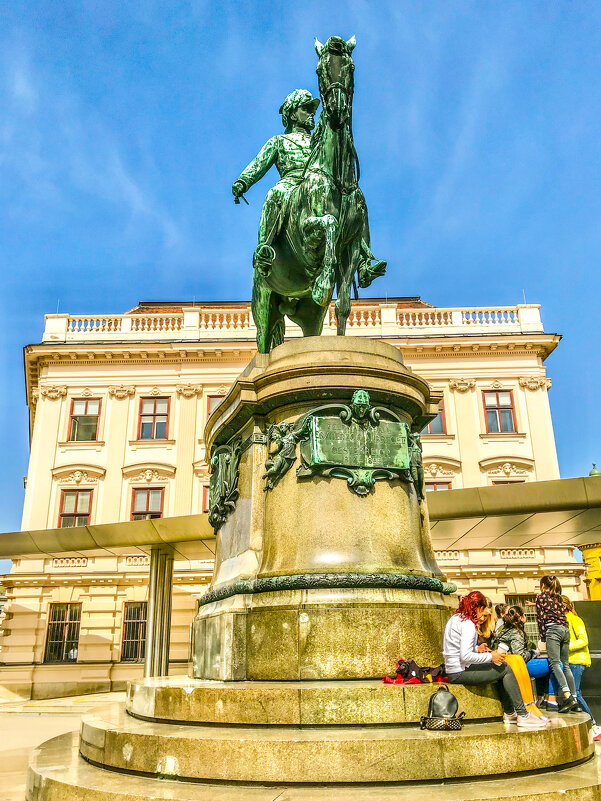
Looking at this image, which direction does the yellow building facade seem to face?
toward the camera

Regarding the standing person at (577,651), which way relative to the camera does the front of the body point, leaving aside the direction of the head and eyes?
to the viewer's left

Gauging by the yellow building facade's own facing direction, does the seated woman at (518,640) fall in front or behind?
in front

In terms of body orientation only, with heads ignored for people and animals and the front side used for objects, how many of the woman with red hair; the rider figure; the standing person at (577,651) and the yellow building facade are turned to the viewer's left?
1

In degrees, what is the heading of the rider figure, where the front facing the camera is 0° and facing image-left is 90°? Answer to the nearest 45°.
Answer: approximately 315°

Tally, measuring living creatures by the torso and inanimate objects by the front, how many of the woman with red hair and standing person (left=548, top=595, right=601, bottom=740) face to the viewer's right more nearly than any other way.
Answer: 1

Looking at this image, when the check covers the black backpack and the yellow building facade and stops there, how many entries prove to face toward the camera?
2

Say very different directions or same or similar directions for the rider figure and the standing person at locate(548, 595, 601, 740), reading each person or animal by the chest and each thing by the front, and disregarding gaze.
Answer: very different directions

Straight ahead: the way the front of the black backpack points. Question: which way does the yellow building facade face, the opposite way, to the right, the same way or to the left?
the same way

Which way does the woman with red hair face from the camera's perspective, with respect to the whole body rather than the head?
to the viewer's right

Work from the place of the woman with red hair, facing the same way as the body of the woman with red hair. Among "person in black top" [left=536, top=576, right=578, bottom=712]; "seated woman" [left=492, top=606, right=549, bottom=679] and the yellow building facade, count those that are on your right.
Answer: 0
